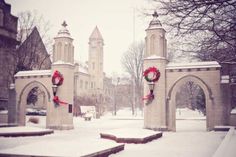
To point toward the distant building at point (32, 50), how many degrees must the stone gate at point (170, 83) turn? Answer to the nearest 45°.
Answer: approximately 135° to its right

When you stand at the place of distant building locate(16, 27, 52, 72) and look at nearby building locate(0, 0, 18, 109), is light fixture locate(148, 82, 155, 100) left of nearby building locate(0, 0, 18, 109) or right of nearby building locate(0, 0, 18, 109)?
left

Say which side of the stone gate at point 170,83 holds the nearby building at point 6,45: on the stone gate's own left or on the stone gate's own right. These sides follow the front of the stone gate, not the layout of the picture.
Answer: on the stone gate's own right

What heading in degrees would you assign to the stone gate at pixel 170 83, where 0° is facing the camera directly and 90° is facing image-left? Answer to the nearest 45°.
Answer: approximately 0°
